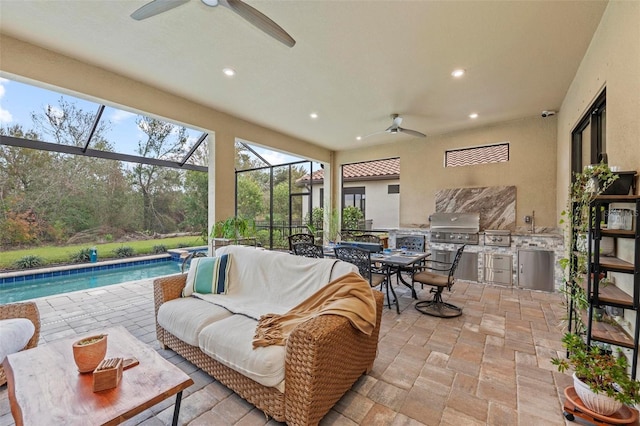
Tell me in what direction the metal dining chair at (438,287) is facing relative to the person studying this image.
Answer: facing to the left of the viewer

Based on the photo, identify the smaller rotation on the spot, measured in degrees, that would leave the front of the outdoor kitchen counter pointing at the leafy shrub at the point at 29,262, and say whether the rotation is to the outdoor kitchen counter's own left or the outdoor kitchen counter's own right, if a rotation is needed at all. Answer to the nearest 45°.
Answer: approximately 45° to the outdoor kitchen counter's own right

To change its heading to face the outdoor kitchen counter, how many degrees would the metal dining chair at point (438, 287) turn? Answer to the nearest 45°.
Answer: approximately 135° to its right

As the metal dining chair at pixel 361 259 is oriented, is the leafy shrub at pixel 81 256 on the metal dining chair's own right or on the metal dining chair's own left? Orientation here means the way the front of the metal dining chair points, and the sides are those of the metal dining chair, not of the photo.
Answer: on the metal dining chair's own left

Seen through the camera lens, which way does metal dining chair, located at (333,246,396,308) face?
facing away from the viewer and to the right of the viewer

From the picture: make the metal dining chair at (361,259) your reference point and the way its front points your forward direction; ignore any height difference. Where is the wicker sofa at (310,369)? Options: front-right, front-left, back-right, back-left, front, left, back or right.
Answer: back-right

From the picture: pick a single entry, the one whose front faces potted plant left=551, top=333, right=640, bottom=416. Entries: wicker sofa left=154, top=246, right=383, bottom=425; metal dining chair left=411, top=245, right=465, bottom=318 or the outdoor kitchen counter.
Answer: the outdoor kitchen counter

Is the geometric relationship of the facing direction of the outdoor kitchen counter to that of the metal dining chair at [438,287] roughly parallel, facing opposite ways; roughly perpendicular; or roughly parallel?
roughly perpendicular

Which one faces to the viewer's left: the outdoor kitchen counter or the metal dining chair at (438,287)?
the metal dining chair

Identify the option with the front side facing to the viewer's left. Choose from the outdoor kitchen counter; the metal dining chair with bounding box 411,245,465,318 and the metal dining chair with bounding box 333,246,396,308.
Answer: the metal dining chair with bounding box 411,245,465,318

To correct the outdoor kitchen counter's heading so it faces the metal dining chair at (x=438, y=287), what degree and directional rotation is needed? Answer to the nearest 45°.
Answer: approximately 45° to its right
